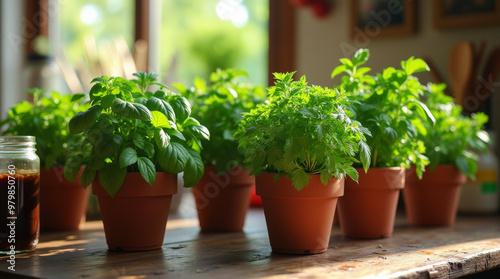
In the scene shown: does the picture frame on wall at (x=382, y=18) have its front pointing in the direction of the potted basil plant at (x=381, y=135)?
yes

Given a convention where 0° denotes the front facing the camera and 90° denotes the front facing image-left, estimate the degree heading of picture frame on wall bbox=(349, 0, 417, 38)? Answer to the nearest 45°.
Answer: approximately 0°

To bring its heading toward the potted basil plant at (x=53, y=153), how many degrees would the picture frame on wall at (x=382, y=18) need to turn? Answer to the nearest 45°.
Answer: approximately 45° to its right

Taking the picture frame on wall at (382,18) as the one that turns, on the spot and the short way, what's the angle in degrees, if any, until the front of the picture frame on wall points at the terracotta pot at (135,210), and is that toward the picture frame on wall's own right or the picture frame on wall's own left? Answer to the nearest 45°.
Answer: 0° — it already faces it
